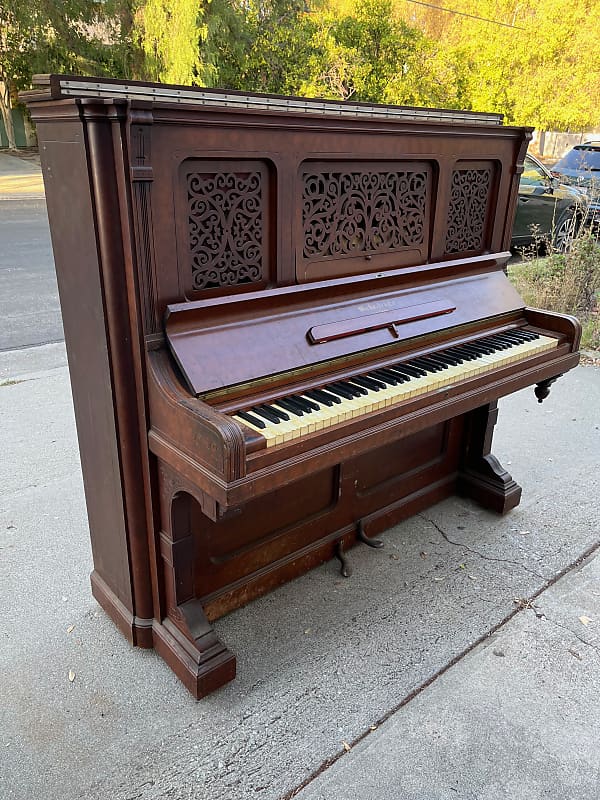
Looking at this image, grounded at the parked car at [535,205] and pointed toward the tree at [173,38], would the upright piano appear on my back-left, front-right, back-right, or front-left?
back-left

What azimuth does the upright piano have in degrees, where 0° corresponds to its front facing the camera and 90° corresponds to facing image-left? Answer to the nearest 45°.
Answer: approximately 315°

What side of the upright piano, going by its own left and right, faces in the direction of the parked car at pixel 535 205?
left

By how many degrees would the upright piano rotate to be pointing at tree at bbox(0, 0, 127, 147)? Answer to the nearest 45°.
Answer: approximately 135° to its left
